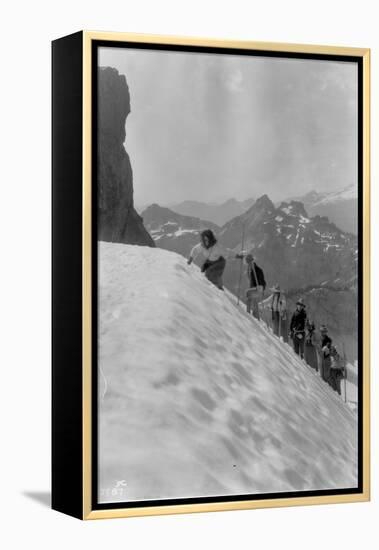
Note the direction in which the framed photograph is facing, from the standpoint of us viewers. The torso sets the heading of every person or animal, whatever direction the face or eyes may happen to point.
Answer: facing the viewer and to the right of the viewer
